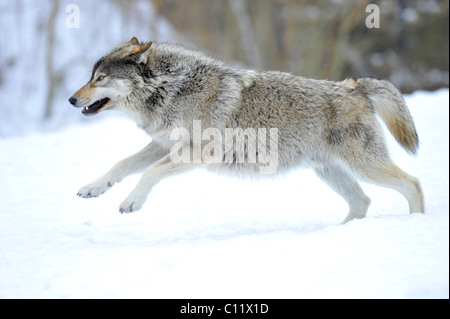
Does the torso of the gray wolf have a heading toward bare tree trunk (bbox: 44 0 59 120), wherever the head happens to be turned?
no

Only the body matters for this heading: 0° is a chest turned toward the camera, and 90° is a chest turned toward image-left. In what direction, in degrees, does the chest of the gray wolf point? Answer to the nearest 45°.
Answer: approximately 90°
